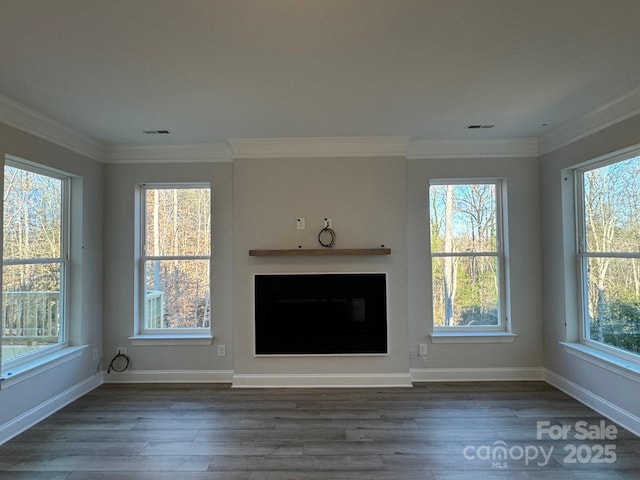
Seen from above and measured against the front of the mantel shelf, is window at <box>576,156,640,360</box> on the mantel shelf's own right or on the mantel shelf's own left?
on the mantel shelf's own left

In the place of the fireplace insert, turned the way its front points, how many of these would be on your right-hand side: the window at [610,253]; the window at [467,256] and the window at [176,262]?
1

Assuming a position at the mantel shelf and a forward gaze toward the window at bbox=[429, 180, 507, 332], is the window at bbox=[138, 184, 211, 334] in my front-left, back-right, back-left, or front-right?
back-left

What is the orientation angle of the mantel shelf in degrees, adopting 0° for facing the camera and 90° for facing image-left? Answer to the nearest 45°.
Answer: approximately 0°

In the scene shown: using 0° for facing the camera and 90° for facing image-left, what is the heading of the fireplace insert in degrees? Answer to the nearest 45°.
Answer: approximately 0°

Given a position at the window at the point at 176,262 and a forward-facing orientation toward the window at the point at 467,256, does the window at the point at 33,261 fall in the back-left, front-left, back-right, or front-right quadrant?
back-right

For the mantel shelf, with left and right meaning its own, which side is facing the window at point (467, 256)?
left

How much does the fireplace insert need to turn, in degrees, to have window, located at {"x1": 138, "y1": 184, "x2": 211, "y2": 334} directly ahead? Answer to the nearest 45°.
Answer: approximately 90° to its right

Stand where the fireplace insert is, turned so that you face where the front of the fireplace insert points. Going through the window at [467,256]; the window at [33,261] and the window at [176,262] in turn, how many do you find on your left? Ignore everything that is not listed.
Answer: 1

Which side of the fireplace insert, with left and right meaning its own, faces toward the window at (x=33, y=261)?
right

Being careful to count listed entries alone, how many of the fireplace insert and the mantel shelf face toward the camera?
2

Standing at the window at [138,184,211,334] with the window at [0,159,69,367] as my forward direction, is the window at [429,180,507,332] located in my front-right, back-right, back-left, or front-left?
back-left

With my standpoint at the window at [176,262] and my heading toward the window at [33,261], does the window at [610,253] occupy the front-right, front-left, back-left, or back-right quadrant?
back-left
